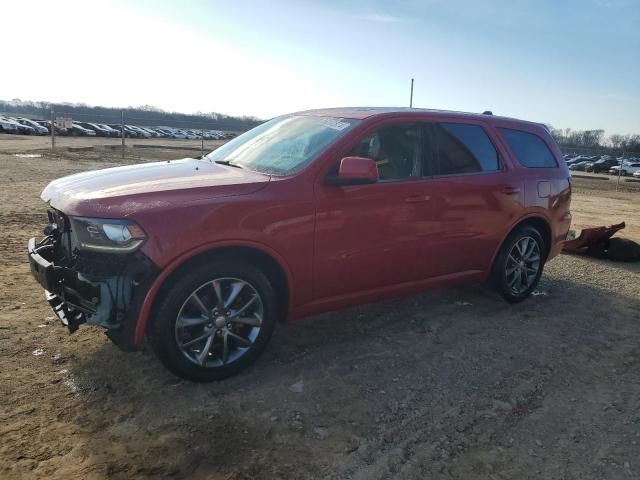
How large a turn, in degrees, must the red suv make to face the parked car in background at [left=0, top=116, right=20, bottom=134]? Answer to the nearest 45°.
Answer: approximately 90° to its right

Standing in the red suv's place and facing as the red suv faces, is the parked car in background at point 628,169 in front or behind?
behind

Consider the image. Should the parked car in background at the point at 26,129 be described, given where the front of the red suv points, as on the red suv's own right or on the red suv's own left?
on the red suv's own right

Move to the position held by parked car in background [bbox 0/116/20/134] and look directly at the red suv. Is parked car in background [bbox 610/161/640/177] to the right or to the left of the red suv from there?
left

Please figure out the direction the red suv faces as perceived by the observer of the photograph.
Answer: facing the viewer and to the left of the viewer
